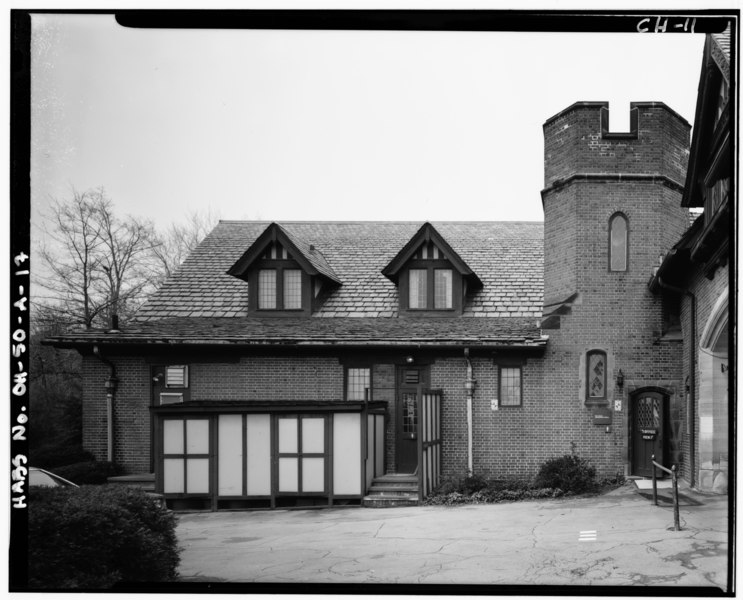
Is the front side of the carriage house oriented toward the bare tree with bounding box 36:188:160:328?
no

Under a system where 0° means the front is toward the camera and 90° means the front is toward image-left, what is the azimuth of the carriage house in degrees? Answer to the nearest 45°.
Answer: approximately 0°

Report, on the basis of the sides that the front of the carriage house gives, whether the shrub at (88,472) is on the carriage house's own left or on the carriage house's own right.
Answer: on the carriage house's own right

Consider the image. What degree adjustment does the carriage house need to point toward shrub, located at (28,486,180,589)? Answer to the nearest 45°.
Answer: approximately 45° to its right

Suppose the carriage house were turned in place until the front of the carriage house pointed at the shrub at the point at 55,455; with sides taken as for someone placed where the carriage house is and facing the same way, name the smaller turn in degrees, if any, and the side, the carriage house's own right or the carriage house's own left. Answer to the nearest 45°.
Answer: approximately 45° to the carriage house's own right
